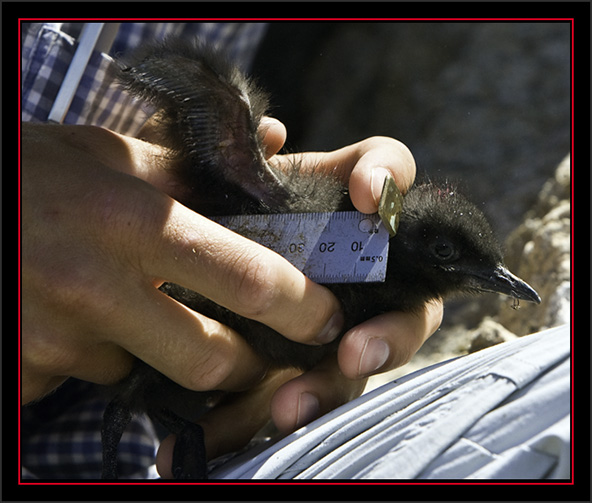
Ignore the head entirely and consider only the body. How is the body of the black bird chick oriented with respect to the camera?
to the viewer's right
